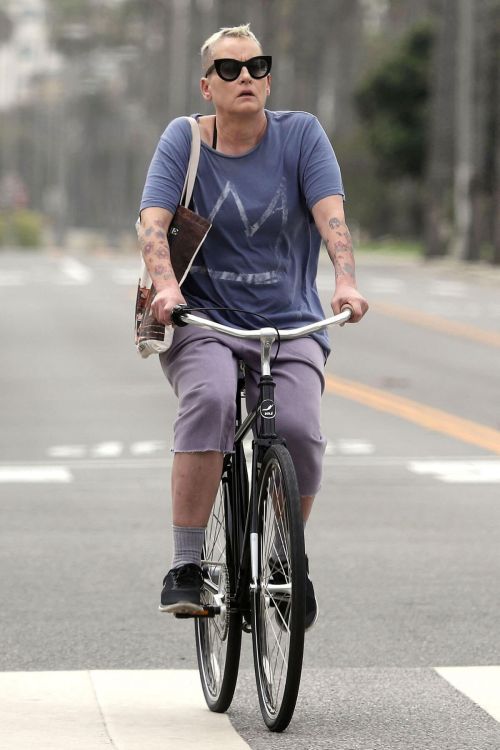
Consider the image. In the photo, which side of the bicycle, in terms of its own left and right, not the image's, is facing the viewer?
front

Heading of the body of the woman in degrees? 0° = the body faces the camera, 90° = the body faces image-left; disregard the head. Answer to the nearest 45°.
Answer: approximately 0°
